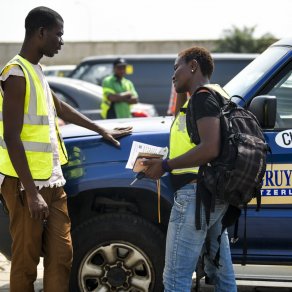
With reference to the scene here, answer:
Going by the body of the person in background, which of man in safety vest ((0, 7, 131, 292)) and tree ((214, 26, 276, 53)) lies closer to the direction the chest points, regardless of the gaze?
the man in safety vest

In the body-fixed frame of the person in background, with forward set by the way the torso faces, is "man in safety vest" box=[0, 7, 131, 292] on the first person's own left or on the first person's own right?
on the first person's own right

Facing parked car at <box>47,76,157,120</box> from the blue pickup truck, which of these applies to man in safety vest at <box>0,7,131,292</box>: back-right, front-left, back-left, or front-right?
back-left

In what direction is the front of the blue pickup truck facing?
to the viewer's left

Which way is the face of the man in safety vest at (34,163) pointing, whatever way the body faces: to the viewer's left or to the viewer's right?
to the viewer's right

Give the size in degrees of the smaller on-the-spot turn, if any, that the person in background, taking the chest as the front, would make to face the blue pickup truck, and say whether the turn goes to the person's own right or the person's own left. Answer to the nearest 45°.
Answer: approximately 45° to the person's own right

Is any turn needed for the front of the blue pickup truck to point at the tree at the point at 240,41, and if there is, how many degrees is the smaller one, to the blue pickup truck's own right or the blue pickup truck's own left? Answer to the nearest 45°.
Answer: approximately 90° to the blue pickup truck's own right

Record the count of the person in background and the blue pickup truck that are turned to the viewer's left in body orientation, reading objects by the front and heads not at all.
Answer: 1

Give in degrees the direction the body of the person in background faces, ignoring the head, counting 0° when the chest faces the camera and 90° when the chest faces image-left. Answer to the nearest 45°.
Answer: approximately 315°

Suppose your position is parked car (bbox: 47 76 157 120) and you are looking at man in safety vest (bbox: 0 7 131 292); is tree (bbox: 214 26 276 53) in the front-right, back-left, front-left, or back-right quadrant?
back-left

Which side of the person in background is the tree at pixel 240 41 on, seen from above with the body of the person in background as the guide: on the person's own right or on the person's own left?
on the person's own left

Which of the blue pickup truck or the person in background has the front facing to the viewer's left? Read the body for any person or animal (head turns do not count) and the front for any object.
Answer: the blue pickup truck
